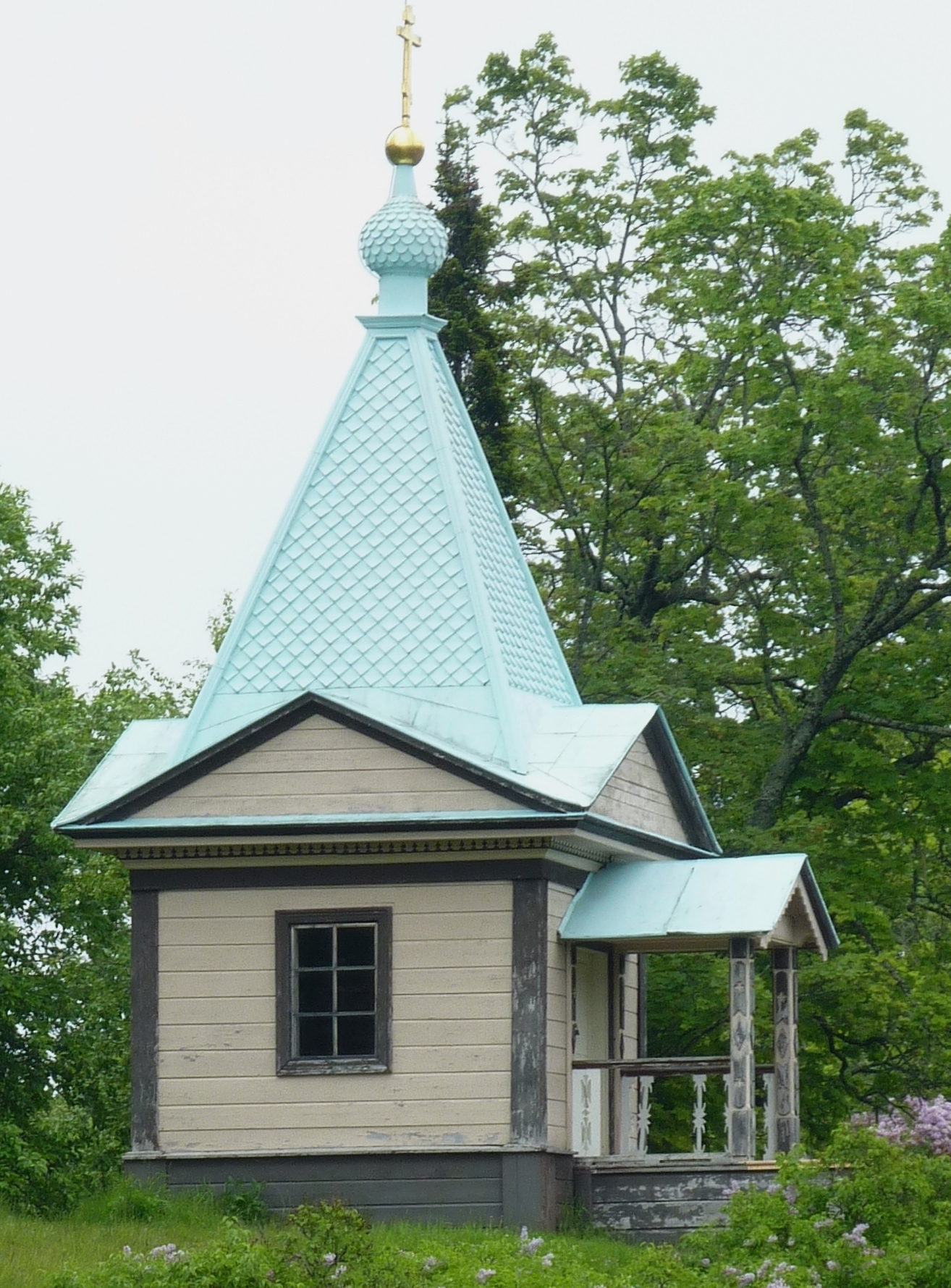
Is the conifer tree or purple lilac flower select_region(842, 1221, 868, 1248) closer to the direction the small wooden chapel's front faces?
the purple lilac flower

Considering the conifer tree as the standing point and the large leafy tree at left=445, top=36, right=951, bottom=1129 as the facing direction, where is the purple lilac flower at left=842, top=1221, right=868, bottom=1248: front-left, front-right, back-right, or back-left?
front-right

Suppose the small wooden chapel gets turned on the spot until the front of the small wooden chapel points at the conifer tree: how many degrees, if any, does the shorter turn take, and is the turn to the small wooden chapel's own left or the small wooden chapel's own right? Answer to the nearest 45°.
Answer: approximately 90° to the small wooden chapel's own left

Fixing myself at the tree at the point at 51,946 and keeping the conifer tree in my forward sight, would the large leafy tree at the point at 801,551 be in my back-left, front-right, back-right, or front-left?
front-right

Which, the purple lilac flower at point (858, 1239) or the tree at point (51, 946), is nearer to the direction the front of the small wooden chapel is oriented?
the purple lilac flower

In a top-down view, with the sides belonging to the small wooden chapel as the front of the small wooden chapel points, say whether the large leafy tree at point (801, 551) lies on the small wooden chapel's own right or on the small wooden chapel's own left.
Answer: on the small wooden chapel's own left

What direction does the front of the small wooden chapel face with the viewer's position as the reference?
facing to the right of the viewer
